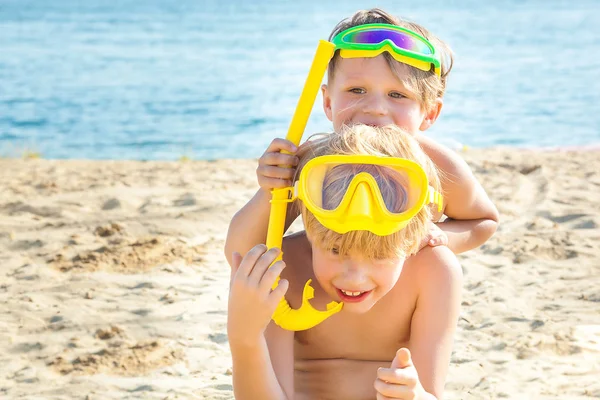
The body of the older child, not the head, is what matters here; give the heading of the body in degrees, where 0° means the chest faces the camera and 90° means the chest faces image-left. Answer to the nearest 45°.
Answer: approximately 0°

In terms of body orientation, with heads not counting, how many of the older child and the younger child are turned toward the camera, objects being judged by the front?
2
